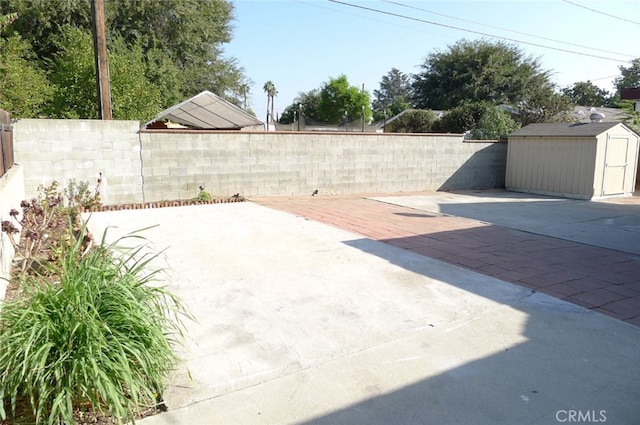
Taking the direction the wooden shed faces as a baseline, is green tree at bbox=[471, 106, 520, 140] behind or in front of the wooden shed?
behind

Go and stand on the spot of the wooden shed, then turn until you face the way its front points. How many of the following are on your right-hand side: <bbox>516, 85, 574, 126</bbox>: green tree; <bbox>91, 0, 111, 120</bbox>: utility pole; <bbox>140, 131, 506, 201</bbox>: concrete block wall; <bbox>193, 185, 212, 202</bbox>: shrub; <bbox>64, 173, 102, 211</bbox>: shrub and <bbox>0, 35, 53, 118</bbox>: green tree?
5

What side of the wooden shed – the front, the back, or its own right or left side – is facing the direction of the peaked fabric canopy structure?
right

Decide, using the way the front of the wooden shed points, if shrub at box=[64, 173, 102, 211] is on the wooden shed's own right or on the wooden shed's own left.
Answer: on the wooden shed's own right

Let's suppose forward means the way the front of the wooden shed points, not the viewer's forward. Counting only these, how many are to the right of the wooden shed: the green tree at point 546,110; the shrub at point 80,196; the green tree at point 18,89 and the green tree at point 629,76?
2

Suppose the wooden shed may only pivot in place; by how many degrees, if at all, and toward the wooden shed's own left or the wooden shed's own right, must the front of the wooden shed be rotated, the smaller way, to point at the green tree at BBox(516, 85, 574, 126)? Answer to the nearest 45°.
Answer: approximately 135° to the wooden shed's own left

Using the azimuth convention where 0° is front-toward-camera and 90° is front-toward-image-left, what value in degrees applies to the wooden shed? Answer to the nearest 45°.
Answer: approximately 315°

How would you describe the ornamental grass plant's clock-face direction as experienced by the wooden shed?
The ornamental grass plant is roughly at 2 o'clock from the wooden shed.

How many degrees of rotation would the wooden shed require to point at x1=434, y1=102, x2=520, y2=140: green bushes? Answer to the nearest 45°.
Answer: approximately 180°

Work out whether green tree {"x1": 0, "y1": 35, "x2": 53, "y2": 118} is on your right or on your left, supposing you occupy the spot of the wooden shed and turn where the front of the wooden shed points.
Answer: on your right

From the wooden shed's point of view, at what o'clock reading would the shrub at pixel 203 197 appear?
The shrub is roughly at 3 o'clock from the wooden shed.

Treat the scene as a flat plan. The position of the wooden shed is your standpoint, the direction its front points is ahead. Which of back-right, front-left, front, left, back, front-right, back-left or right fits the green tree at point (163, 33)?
back-right

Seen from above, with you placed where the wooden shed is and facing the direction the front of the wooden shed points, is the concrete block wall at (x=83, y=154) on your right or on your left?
on your right

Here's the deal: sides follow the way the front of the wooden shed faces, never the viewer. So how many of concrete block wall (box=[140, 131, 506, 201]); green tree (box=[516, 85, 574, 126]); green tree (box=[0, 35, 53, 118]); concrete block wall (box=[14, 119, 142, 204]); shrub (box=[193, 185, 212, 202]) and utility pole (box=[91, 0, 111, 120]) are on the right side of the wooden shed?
5

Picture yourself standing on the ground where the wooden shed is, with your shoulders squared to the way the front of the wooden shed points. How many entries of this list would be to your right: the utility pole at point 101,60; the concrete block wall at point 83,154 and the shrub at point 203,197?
3

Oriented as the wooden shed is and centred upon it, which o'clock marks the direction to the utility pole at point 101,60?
The utility pole is roughly at 3 o'clock from the wooden shed.
